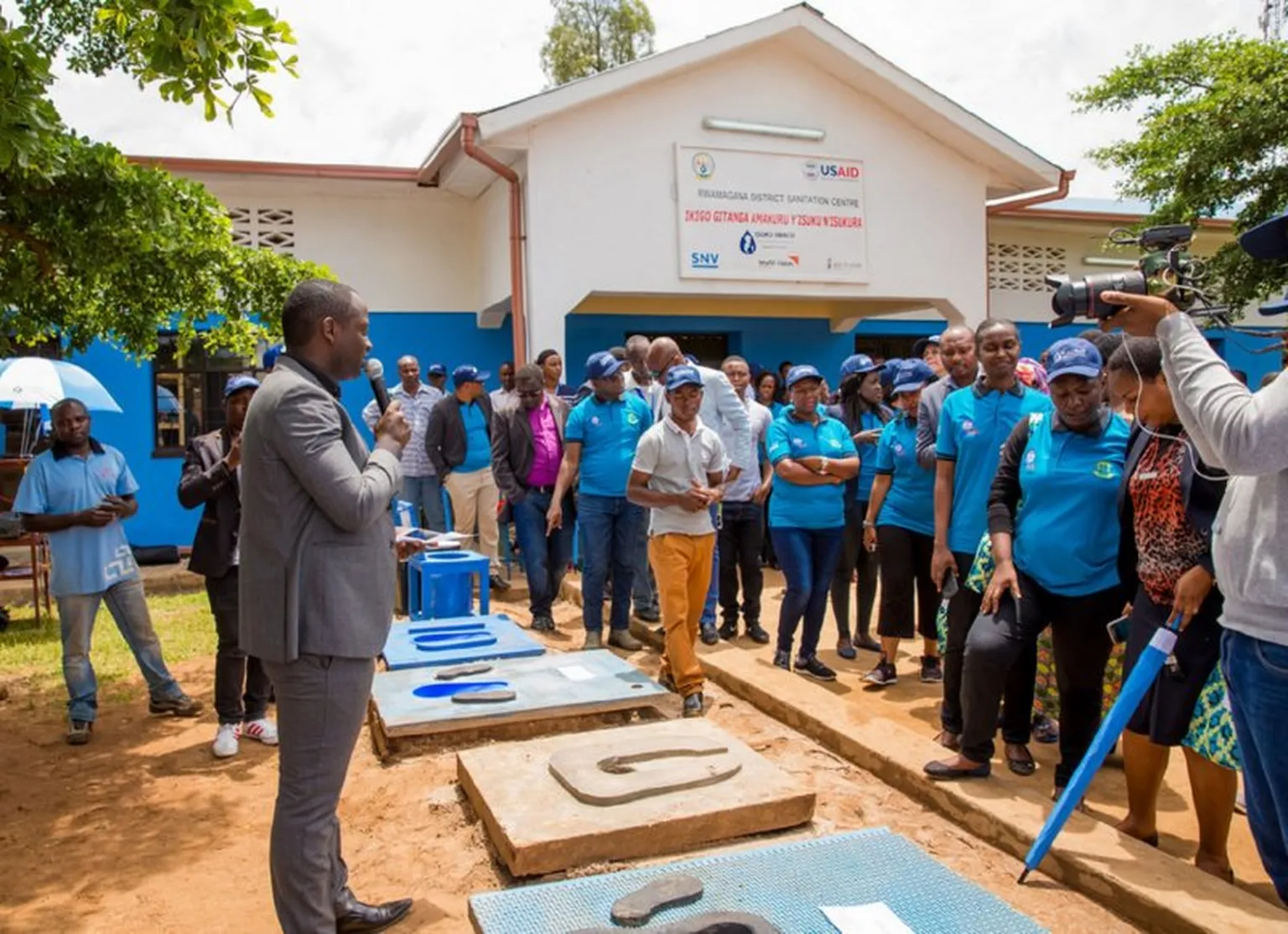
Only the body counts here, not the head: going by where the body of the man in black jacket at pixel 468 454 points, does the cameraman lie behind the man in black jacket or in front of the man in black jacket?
in front

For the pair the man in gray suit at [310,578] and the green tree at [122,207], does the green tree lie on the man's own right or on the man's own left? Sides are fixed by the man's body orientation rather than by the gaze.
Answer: on the man's own left

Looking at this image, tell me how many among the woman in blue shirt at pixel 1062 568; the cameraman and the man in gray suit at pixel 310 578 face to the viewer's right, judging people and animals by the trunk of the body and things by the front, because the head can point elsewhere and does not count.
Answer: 1

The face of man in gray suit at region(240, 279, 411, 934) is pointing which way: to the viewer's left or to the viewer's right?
to the viewer's right

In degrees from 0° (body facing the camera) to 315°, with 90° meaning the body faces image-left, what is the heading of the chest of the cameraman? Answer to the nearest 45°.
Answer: approximately 90°

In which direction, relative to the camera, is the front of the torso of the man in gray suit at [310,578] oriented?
to the viewer's right

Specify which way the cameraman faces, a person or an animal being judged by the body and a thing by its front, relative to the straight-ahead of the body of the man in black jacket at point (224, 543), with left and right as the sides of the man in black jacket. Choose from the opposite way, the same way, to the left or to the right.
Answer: the opposite way

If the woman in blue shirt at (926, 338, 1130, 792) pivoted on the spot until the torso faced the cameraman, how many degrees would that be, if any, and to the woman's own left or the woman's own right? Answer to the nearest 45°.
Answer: approximately 45° to the woman's own left

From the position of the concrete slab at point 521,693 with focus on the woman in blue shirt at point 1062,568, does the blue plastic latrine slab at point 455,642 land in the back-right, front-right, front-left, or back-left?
back-left

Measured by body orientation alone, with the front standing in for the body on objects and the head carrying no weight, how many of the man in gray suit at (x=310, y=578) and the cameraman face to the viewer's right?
1

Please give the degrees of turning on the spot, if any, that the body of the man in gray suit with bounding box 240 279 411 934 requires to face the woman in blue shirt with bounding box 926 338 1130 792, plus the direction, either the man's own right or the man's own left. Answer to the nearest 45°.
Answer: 0° — they already face them
